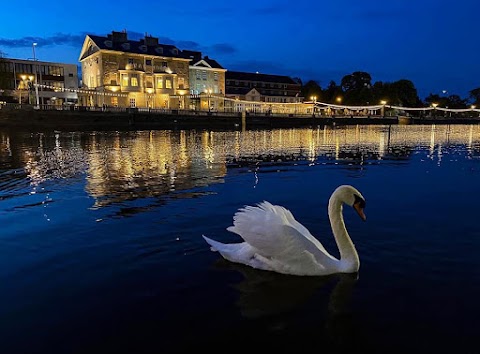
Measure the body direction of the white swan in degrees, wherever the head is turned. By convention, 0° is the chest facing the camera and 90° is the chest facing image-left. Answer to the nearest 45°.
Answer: approximately 270°
